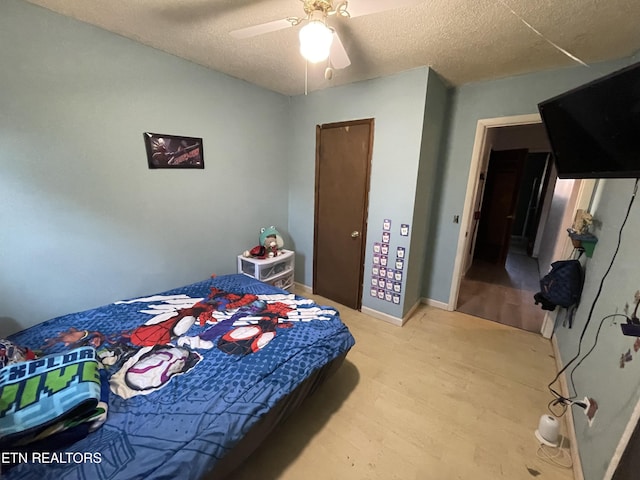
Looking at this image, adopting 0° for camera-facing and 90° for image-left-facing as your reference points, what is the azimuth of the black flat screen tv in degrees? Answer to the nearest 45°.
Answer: approximately 45°

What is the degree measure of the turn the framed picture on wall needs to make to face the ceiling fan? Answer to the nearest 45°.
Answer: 0° — it already faces it

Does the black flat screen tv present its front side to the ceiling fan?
yes

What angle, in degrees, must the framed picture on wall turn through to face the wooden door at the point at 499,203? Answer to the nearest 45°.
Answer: approximately 45° to its left

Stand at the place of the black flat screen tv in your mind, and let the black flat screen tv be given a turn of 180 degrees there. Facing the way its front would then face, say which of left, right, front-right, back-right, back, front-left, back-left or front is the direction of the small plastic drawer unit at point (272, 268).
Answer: back-left

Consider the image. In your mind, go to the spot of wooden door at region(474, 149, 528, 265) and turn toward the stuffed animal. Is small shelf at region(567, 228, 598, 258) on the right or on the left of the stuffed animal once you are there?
left

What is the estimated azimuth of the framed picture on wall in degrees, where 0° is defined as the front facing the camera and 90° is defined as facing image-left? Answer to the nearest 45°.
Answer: approximately 315°

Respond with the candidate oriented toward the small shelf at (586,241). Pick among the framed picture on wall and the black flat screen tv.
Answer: the framed picture on wall

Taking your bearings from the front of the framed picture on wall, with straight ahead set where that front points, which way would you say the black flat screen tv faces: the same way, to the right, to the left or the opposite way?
the opposite way
